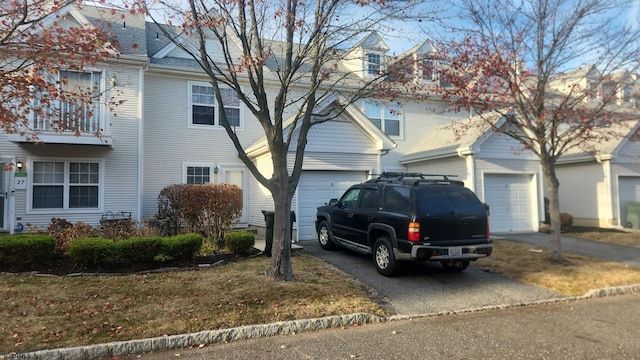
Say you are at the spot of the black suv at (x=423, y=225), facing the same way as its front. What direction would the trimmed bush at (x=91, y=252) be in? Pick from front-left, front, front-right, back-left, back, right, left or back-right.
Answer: front-left

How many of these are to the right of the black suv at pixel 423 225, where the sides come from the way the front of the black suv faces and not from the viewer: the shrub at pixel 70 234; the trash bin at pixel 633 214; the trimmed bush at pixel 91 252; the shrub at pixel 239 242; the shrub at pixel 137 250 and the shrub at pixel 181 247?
1

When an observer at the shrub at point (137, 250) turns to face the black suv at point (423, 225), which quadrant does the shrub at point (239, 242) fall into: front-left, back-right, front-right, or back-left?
front-left

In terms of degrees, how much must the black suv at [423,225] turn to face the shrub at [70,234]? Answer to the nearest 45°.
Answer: approximately 45° to its left

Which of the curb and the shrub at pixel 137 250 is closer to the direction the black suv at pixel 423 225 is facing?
the shrub

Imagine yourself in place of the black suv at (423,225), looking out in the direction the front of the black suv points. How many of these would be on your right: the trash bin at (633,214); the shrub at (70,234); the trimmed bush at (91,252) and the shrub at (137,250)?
1

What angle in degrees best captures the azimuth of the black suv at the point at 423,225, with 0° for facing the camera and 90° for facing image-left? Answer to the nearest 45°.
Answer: approximately 135°

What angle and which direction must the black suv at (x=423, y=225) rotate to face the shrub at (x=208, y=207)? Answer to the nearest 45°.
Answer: approximately 45° to its left

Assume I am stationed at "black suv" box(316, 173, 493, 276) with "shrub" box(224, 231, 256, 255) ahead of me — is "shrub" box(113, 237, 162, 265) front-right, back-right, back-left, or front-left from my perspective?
front-left

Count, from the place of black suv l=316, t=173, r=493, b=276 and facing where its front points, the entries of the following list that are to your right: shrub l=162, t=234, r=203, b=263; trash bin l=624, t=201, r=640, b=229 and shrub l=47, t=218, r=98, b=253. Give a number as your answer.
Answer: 1

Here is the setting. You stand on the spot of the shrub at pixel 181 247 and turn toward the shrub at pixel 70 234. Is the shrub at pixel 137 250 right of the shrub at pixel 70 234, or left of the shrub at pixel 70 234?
left

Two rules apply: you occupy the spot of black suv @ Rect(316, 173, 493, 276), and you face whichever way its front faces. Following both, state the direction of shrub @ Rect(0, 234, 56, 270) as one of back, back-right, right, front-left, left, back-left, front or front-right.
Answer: front-left

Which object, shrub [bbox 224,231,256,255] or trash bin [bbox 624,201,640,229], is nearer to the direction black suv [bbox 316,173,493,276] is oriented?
the shrub

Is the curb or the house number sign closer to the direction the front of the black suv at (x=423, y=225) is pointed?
the house number sign

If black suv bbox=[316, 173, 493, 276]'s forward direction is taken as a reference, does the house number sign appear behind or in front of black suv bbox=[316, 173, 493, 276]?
in front

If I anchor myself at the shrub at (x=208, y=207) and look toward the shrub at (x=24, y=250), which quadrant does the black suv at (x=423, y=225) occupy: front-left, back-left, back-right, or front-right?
back-left

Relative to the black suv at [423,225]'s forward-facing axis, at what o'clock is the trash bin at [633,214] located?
The trash bin is roughly at 3 o'clock from the black suv.
